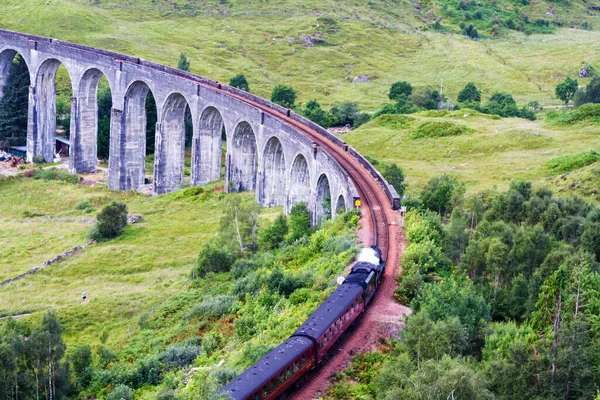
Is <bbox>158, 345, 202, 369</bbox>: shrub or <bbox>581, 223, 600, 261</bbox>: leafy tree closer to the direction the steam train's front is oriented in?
the leafy tree

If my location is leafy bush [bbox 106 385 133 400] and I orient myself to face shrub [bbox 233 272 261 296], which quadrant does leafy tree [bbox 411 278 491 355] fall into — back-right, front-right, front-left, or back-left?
front-right

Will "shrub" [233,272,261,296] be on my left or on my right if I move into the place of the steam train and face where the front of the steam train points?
on my left

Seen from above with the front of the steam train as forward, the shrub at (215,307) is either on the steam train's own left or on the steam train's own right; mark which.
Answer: on the steam train's own left

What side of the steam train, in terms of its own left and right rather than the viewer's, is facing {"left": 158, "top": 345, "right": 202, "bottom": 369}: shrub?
left

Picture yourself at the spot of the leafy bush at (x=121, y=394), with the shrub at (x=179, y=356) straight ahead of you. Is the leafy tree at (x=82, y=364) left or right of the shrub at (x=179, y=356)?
left

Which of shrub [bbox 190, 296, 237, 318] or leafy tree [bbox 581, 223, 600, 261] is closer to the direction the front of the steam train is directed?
the leafy tree

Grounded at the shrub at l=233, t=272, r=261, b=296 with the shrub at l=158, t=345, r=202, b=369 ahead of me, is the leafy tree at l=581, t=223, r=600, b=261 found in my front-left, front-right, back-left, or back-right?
back-left

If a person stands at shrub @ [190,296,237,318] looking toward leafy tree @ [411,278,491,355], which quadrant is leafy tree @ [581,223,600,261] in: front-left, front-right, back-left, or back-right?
front-left

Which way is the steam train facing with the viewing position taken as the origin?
facing away from the viewer and to the right of the viewer

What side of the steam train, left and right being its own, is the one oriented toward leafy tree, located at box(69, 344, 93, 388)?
left
